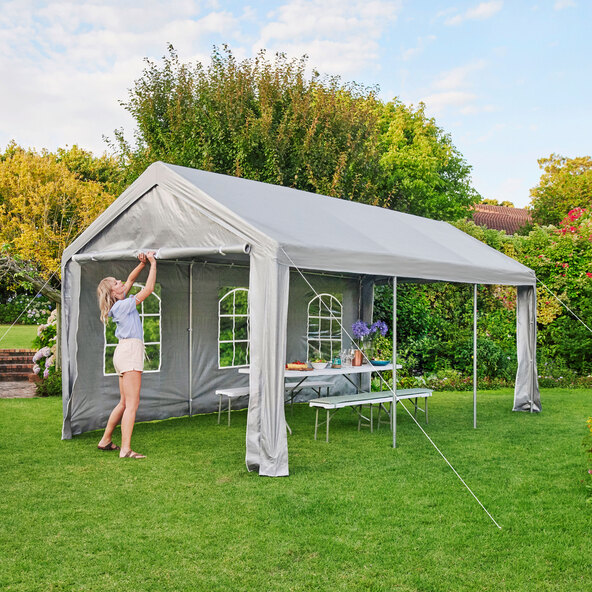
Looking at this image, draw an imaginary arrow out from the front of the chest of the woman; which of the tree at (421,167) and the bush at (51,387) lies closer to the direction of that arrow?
the tree

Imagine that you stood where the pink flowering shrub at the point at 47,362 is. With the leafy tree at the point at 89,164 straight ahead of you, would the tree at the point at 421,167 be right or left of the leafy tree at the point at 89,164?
right

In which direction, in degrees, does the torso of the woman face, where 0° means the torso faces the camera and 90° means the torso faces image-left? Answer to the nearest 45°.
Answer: approximately 270°
